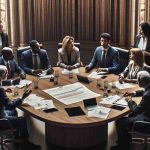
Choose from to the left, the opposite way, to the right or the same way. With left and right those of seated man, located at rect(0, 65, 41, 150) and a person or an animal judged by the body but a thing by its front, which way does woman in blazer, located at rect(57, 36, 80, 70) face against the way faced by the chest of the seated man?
to the right

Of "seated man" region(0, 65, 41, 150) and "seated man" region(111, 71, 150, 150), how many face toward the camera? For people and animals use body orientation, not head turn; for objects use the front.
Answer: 0

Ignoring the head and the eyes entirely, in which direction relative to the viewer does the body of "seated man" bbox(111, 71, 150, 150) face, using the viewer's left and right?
facing to the left of the viewer

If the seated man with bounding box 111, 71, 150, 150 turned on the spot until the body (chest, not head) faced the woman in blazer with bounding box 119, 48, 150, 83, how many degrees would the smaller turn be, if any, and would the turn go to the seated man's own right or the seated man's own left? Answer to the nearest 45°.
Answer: approximately 90° to the seated man's own right

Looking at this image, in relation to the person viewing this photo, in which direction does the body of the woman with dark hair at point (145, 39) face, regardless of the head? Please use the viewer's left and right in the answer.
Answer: facing the viewer and to the left of the viewer

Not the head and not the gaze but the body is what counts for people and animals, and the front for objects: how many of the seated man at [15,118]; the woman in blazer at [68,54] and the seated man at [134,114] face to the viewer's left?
1

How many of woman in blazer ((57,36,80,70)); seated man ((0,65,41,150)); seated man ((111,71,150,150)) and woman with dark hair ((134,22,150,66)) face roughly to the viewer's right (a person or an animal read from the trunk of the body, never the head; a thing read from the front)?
1

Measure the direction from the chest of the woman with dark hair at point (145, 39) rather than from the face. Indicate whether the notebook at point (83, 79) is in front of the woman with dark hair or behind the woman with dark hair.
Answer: in front

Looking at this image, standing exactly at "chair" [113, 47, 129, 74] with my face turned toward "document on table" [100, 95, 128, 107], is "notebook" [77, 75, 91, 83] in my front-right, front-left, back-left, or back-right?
front-right

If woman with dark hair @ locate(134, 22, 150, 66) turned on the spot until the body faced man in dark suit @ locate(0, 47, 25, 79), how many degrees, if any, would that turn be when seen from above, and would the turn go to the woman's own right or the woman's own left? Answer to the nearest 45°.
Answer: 0° — they already face them

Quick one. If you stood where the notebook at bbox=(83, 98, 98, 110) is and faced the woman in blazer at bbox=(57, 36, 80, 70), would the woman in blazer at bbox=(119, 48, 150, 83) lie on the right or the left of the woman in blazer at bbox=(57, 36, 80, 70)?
right

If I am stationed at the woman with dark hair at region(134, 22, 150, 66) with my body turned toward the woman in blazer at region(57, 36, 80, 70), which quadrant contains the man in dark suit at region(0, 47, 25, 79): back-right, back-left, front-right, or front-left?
front-left

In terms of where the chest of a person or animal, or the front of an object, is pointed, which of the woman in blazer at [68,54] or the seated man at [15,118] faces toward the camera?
the woman in blazer

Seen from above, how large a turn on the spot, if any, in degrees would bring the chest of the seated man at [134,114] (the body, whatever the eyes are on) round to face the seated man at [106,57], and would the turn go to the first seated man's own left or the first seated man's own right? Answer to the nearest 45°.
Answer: approximately 90° to the first seated man's own right

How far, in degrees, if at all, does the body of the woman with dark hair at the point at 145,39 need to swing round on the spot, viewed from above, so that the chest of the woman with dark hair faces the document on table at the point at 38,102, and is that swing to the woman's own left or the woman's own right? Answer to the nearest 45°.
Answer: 0° — they already face it

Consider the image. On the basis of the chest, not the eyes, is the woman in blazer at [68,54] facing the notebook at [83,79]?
yes

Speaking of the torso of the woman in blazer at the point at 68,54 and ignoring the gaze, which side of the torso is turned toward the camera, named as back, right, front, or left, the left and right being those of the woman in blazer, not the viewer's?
front
